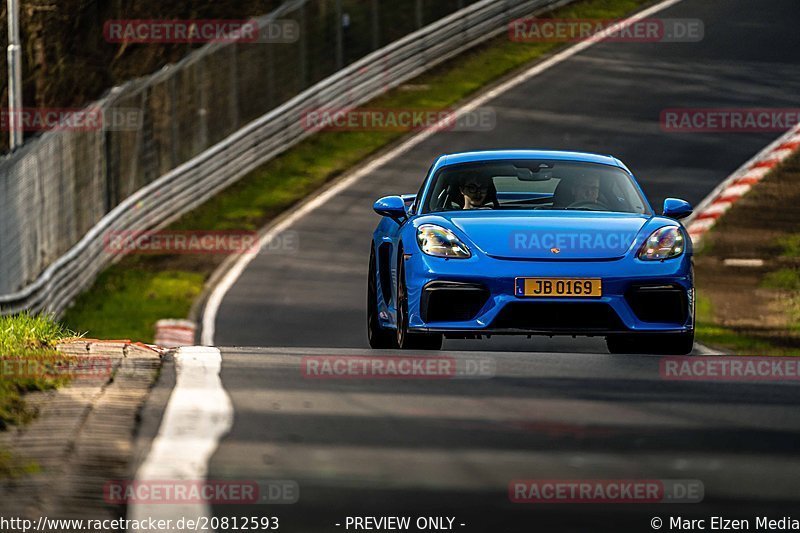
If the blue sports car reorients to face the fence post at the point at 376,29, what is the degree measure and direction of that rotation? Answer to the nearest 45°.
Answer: approximately 180°

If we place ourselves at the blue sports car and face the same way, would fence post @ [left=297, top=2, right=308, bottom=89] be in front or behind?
behind

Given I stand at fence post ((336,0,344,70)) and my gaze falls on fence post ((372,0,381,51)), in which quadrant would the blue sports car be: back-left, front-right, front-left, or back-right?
back-right

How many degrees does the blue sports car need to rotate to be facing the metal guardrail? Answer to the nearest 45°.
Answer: approximately 180°

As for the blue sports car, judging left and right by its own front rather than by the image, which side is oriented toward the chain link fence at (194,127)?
back

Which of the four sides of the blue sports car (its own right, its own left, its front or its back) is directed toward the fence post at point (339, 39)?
back

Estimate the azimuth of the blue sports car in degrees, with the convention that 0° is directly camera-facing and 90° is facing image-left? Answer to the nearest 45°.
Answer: approximately 0°
